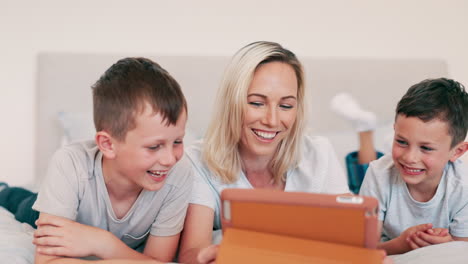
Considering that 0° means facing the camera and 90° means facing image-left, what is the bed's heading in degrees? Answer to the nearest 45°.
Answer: approximately 0°
